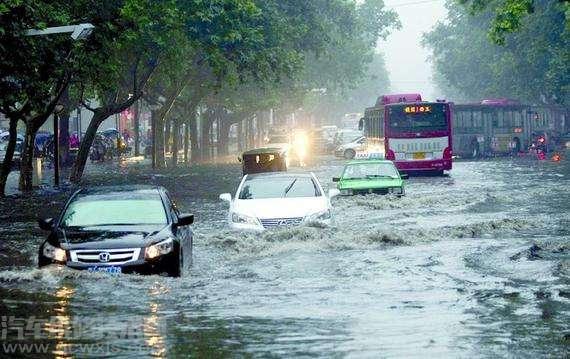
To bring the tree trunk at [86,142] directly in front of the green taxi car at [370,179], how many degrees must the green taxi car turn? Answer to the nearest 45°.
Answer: approximately 135° to its right

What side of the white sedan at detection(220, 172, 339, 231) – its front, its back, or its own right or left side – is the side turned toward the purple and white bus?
back

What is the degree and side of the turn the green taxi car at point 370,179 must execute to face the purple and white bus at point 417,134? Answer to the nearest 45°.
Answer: approximately 180°

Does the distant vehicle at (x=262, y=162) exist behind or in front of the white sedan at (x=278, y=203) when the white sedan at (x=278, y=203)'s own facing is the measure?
behind

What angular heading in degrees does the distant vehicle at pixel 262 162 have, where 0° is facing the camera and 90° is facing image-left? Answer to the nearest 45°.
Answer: approximately 0°

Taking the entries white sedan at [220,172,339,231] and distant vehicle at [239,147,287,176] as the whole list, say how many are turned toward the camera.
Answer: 2

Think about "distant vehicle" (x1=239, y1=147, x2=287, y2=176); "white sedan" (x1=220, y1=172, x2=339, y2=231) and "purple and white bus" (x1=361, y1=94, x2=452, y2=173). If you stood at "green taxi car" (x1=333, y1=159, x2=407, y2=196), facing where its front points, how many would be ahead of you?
1

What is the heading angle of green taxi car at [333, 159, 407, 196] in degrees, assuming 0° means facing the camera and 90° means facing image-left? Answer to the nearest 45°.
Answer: approximately 0°
